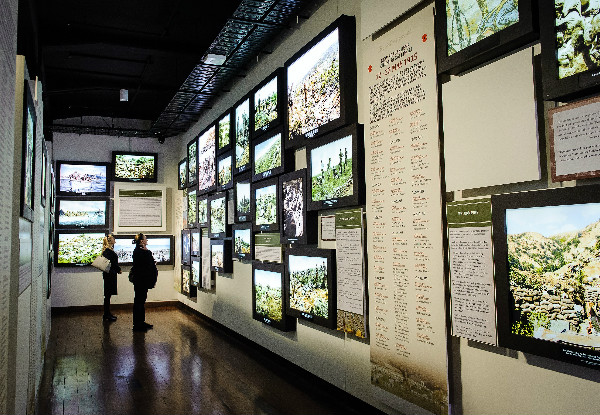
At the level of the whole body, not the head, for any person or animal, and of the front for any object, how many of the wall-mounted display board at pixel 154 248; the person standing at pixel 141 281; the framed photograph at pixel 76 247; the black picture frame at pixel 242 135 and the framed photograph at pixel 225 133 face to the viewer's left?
2

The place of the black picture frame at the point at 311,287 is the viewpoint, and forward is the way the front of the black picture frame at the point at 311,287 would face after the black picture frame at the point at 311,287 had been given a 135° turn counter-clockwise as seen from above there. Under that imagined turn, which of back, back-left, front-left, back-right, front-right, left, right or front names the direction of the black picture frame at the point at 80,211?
back-left

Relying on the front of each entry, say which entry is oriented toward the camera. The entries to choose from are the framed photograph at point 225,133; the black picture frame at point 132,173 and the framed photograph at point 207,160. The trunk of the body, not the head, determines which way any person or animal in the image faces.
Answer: the black picture frame

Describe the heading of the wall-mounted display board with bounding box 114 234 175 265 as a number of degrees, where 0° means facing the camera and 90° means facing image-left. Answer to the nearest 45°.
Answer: approximately 0°

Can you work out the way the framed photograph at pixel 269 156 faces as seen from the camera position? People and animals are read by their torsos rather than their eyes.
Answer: facing the viewer and to the left of the viewer

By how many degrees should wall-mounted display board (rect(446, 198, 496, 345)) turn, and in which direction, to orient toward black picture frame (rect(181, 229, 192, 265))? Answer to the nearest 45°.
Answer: approximately 90° to its right

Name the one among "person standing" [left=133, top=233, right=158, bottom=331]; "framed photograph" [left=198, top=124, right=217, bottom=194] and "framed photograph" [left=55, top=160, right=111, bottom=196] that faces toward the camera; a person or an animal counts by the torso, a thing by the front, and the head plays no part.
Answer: "framed photograph" [left=55, top=160, right=111, bottom=196]

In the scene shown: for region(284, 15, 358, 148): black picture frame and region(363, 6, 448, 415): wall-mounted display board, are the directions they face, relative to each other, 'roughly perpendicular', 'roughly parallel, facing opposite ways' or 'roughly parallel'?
roughly parallel

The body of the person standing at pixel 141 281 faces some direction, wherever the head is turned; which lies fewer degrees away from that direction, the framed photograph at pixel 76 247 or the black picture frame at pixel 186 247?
the black picture frame

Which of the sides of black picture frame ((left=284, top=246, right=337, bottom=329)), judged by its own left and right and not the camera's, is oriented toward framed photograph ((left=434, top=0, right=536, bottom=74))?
left

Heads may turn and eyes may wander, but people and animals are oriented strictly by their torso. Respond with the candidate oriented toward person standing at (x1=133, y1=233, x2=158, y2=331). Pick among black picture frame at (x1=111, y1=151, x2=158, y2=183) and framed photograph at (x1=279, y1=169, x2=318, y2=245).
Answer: the black picture frame

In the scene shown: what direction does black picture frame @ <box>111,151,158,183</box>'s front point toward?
toward the camera

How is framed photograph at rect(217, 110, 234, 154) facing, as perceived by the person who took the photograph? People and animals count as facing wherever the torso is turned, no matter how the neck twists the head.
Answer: facing to the left of the viewer

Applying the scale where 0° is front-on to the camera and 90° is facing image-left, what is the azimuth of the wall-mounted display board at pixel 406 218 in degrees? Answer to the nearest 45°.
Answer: approximately 45°
